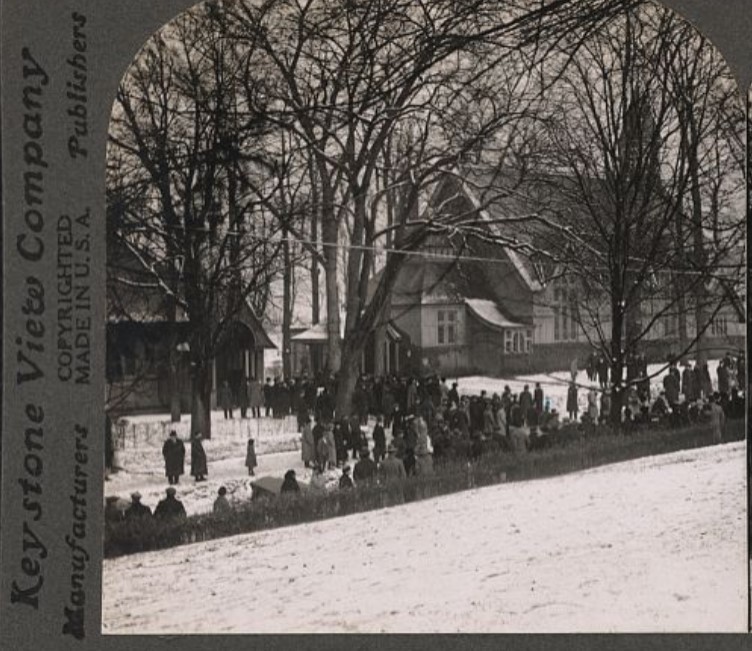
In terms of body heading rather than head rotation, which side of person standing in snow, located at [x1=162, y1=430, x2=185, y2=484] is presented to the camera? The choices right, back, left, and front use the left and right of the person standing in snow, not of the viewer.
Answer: back

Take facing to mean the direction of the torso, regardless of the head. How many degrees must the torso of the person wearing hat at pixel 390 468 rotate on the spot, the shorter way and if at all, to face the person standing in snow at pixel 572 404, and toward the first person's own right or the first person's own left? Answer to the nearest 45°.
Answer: approximately 90° to the first person's own right

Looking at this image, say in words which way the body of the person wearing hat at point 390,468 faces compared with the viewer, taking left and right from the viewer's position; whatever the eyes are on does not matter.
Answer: facing away from the viewer

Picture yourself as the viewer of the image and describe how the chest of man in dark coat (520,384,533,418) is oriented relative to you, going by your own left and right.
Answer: facing away from the viewer

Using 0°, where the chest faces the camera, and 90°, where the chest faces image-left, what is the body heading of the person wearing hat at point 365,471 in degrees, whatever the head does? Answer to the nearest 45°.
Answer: approximately 180°

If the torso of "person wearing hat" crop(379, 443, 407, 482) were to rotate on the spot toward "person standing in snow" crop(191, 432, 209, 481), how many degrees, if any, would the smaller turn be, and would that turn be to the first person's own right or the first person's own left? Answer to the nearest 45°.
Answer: approximately 90° to the first person's own left

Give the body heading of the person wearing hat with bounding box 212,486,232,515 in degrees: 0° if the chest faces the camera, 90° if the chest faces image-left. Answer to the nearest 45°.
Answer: approximately 180°

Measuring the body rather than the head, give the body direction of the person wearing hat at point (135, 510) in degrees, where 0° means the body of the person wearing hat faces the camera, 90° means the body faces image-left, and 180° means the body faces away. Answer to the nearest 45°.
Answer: approximately 180°
